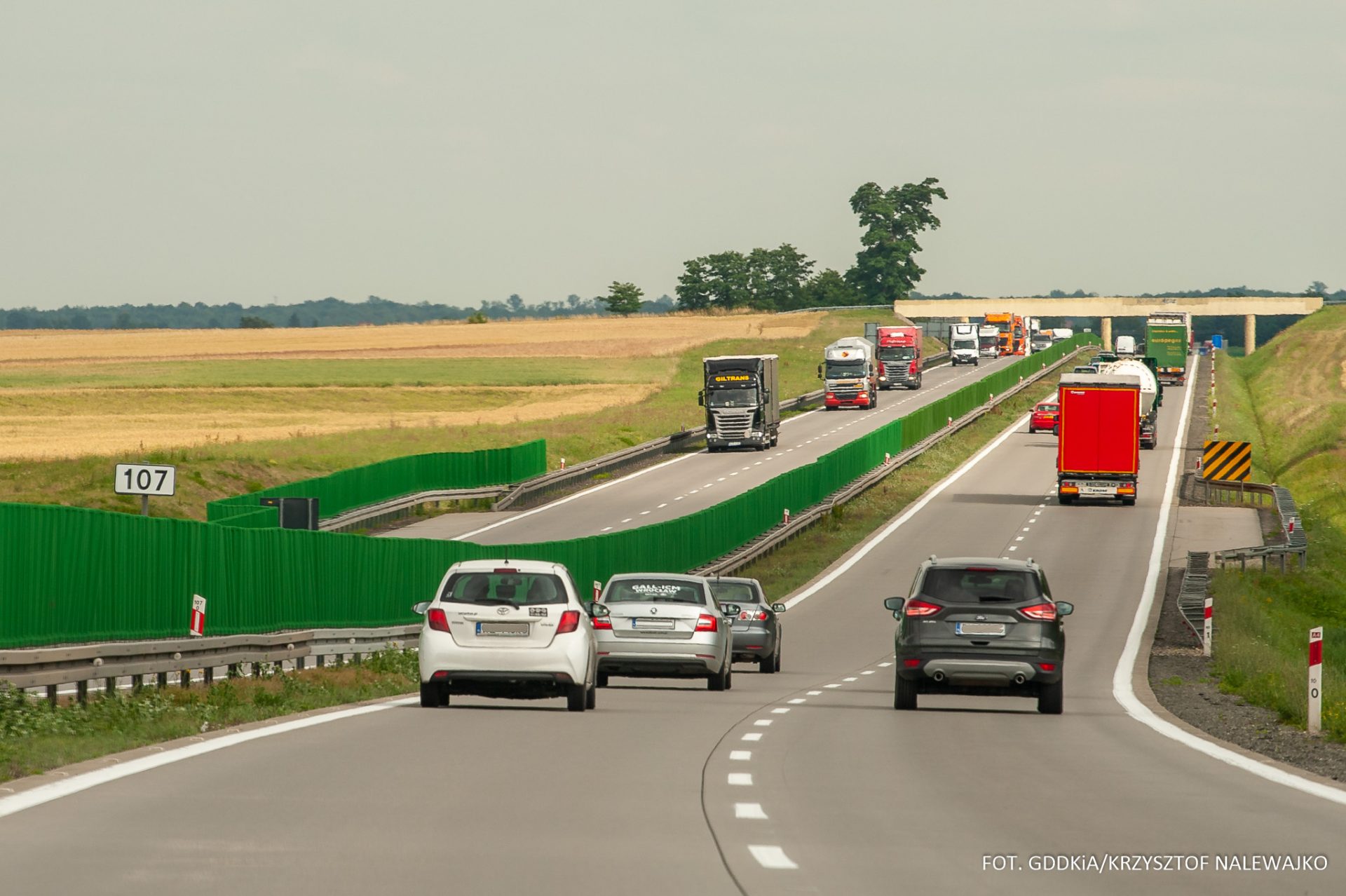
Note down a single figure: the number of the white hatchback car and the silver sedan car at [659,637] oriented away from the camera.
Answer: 2

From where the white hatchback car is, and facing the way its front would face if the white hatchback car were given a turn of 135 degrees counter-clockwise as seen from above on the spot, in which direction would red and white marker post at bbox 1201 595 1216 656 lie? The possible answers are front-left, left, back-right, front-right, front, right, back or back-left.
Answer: back

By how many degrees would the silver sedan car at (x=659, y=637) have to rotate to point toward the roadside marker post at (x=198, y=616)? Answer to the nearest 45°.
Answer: approximately 90° to its left

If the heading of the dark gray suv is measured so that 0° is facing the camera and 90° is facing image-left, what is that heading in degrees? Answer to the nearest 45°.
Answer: approximately 180°

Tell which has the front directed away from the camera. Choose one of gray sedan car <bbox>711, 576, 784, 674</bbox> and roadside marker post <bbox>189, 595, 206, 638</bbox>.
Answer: the gray sedan car

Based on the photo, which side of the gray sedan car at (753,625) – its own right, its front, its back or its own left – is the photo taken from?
back

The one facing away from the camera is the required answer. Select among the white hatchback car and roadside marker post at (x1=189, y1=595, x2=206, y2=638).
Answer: the white hatchback car

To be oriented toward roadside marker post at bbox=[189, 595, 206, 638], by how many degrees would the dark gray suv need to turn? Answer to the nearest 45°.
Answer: approximately 90° to its left

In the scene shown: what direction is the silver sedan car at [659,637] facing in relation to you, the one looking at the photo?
facing away from the viewer

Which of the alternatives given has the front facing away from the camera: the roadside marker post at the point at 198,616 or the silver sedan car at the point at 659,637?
the silver sedan car

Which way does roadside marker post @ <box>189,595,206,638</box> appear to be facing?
toward the camera

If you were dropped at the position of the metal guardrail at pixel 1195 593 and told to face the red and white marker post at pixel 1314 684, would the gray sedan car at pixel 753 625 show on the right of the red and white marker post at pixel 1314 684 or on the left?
right

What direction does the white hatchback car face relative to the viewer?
away from the camera
